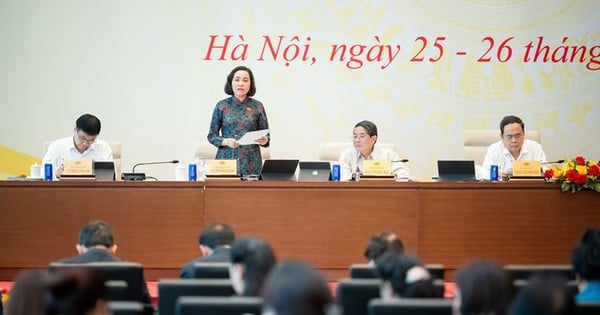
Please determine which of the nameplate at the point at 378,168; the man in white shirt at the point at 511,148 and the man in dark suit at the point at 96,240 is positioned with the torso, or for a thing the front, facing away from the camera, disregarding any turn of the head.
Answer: the man in dark suit

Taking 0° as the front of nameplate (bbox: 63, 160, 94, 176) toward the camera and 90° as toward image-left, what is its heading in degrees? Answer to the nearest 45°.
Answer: approximately 0°

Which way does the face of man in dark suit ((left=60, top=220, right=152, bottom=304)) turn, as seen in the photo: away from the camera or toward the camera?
away from the camera

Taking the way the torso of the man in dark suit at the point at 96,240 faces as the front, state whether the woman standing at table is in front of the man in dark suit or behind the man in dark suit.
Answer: in front

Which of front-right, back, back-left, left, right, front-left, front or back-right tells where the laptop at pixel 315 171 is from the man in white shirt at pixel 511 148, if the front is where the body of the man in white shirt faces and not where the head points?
front-right

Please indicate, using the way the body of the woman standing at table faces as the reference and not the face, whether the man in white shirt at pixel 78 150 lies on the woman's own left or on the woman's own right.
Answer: on the woman's own right

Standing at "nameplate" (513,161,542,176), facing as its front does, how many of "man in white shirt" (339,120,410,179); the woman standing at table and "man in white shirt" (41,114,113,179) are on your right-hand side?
3

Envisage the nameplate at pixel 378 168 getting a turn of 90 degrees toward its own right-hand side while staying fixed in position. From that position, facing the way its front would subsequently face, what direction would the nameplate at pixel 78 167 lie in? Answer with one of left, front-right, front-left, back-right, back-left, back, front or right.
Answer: front

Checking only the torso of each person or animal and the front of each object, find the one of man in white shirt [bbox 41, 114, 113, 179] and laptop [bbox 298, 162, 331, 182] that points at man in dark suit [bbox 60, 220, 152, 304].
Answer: the man in white shirt

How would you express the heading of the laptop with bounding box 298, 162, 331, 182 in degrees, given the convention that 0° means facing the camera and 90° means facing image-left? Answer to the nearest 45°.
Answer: approximately 180°

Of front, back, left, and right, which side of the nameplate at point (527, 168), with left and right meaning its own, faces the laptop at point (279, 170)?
right

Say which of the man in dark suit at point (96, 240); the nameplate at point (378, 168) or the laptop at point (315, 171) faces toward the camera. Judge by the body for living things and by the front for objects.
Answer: the nameplate

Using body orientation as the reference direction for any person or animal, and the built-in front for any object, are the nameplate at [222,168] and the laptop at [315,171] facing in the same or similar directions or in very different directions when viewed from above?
very different directions

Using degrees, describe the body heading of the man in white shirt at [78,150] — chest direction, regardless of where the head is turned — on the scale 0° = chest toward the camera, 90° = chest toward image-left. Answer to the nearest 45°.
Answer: approximately 0°

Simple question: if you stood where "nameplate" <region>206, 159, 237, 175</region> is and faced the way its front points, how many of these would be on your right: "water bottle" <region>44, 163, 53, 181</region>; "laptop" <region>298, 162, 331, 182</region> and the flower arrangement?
1
